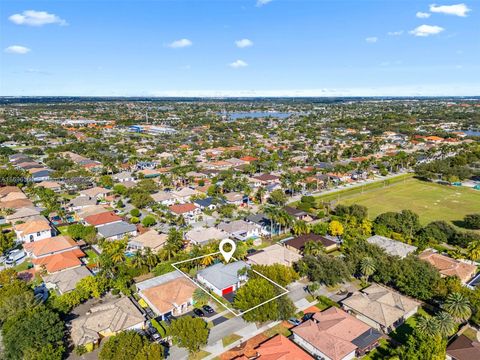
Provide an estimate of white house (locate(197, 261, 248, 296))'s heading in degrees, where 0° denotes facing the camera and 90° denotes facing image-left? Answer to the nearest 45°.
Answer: approximately 315°

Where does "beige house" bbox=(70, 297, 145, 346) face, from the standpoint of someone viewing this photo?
facing the viewer and to the right of the viewer

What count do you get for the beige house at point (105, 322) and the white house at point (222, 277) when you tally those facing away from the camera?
0

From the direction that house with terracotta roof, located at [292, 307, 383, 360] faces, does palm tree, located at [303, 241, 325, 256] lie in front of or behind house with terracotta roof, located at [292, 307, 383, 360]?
in front

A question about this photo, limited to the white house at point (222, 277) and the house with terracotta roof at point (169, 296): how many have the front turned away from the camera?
0

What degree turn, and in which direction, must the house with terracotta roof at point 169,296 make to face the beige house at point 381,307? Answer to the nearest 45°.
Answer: approximately 45° to its left

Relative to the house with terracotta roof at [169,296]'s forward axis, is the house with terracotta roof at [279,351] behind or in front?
in front

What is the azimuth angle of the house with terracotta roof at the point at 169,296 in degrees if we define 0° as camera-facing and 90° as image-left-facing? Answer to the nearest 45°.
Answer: approximately 315°

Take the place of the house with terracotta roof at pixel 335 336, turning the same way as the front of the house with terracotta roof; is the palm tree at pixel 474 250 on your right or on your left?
on your right

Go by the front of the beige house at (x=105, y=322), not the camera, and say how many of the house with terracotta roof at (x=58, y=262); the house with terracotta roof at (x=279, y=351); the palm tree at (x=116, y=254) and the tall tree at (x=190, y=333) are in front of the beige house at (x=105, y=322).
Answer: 2

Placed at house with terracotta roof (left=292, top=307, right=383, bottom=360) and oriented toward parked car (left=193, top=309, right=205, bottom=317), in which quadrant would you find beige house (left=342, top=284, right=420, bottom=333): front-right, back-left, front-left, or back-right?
back-right

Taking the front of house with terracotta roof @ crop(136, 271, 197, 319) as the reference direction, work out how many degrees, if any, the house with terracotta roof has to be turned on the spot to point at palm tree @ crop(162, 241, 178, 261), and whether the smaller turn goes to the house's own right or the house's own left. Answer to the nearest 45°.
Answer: approximately 135° to the house's own left

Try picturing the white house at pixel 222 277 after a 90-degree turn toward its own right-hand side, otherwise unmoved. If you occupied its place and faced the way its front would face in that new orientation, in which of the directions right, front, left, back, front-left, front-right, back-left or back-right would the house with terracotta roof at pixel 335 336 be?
left

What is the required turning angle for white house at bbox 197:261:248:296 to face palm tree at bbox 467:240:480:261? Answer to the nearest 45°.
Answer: approximately 45° to its left
